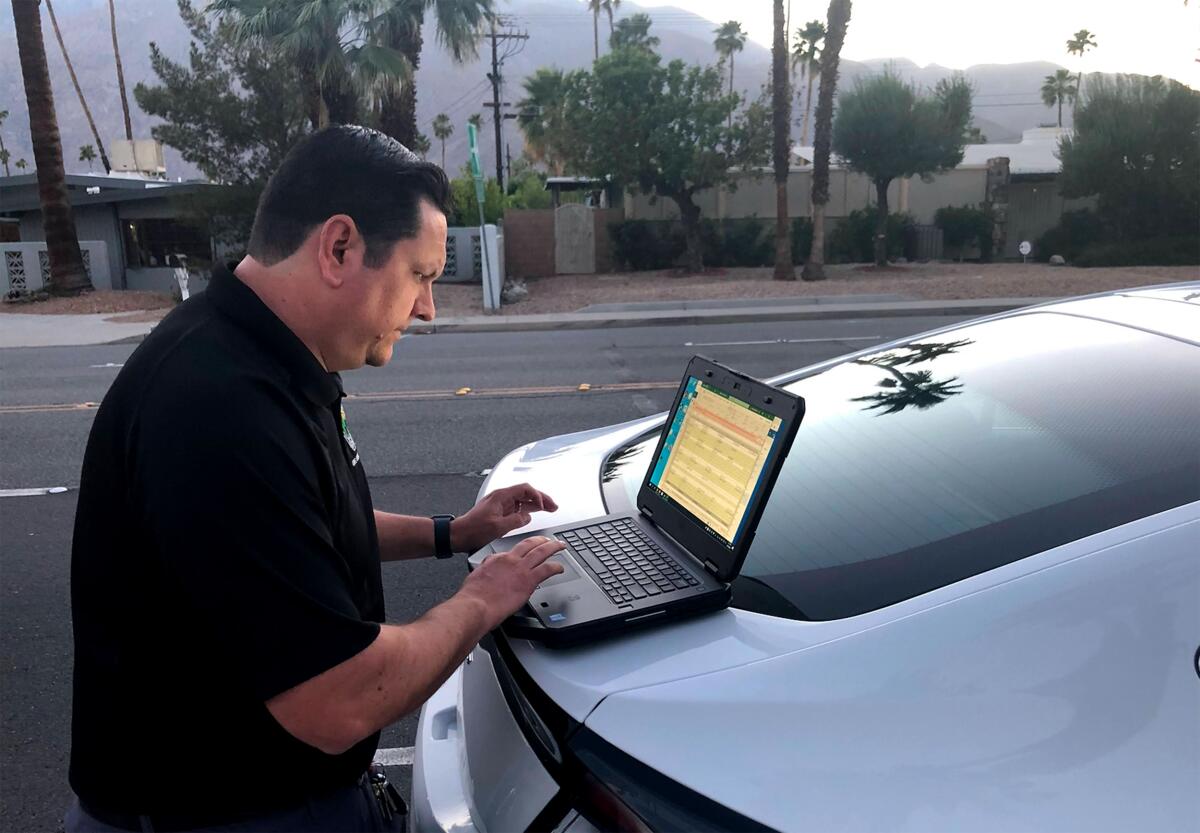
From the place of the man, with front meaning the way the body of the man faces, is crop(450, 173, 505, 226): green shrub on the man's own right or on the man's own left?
on the man's own left

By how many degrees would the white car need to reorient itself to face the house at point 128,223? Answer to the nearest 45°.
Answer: approximately 90° to its left

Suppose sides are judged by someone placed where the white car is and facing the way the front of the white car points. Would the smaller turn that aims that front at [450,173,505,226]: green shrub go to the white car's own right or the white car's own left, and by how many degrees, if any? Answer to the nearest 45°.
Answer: approximately 45° to the white car's own left

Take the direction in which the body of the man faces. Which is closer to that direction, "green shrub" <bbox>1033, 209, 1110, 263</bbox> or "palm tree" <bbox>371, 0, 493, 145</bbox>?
the green shrub

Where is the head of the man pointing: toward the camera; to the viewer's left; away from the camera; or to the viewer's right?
to the viewer's right

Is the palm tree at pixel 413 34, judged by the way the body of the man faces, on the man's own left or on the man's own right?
on the man's own left

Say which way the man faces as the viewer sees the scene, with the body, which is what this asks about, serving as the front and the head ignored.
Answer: to the viewer's right

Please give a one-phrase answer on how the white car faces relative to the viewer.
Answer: facing away from the viewer and to the right of the viewer
